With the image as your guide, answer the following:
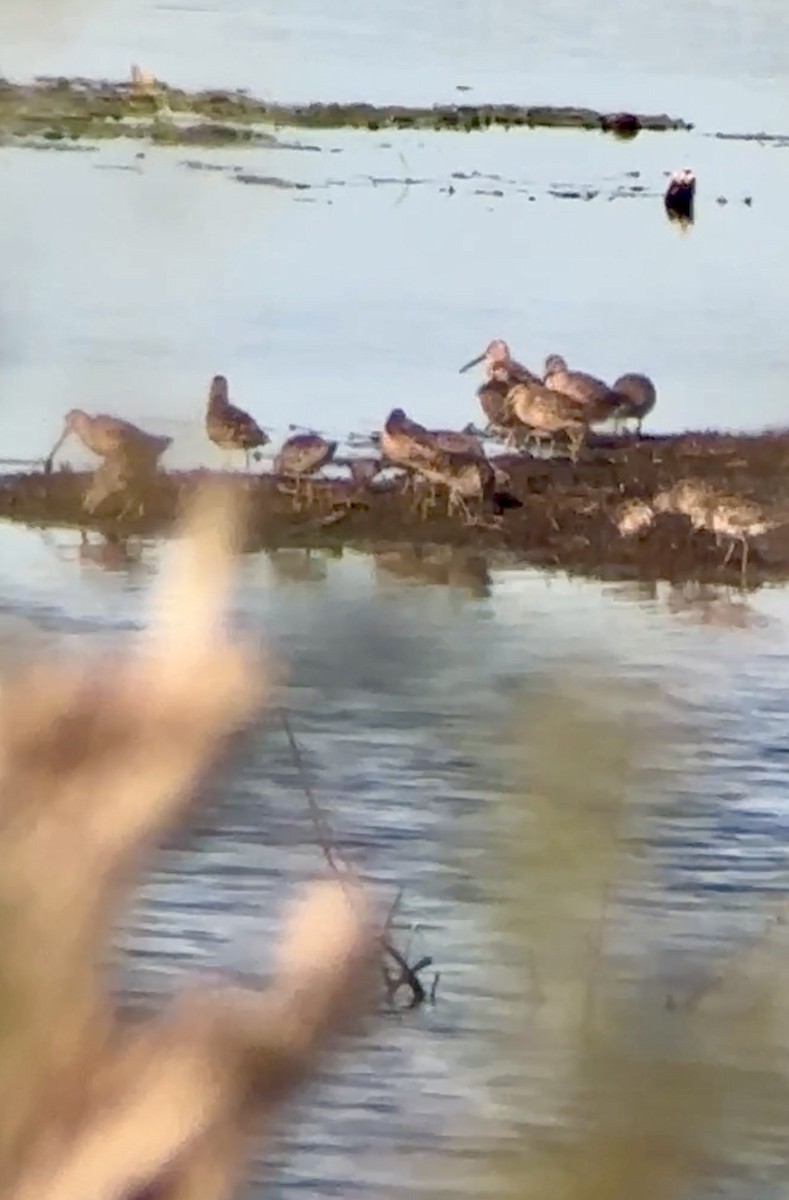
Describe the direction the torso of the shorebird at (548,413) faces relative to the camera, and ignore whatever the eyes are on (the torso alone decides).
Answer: to the viewer's left

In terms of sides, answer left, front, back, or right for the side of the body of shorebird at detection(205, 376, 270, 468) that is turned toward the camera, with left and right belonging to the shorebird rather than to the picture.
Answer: left

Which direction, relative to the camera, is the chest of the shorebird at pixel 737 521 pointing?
to the viewer's left

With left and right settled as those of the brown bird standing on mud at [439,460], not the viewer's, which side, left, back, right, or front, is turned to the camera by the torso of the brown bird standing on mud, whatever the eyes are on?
left

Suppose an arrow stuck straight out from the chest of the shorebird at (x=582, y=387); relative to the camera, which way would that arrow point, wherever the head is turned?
to the viewer's left

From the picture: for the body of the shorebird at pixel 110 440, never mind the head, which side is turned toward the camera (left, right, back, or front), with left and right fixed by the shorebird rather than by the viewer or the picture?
left

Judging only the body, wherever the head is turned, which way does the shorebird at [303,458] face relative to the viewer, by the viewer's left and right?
facing to the left of the viewer
